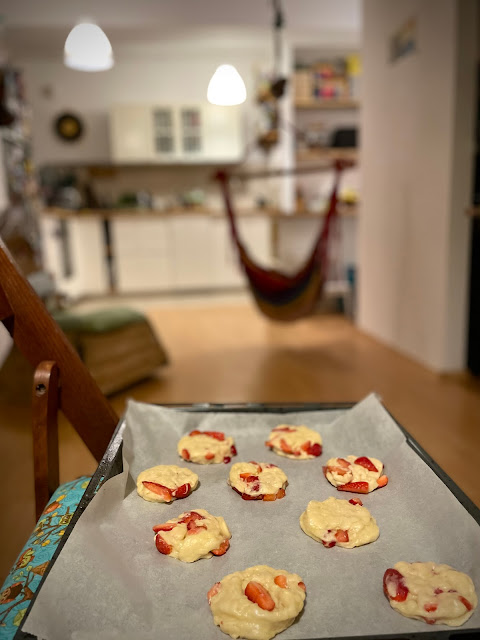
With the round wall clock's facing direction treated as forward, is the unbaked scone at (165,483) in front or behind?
in front

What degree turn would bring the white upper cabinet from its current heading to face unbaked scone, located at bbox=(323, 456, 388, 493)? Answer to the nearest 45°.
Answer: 0° — it already faces it

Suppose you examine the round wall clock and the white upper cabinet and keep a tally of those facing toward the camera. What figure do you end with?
2

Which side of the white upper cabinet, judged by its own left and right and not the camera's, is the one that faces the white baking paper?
front

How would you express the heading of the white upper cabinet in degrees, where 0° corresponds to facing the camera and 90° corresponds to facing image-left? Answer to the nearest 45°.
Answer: approximately 0°

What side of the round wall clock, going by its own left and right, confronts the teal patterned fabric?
front

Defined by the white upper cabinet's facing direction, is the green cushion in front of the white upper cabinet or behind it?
in front
